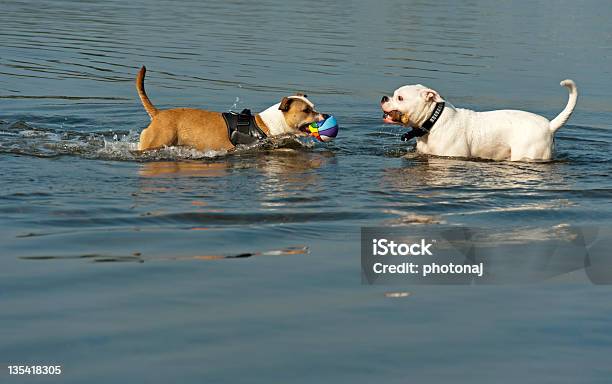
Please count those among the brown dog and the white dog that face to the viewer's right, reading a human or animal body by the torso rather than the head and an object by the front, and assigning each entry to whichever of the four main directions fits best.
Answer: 1

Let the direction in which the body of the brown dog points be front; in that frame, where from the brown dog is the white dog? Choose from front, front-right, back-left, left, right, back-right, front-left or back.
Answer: front

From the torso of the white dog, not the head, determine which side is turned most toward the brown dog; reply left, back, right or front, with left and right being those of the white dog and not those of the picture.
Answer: front

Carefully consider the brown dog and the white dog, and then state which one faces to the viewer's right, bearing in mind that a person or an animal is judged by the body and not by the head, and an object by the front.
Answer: the brown dog

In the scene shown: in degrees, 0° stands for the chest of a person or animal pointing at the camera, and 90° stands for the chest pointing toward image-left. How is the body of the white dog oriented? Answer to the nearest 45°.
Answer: approximately 90°

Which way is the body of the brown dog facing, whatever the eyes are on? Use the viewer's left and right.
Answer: facing to the right of the viewer

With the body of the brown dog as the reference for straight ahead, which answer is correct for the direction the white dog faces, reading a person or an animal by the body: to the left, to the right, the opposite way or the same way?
the opposite way
